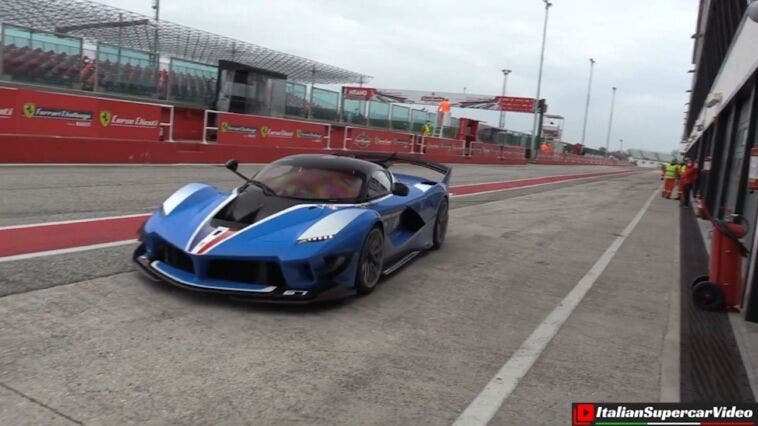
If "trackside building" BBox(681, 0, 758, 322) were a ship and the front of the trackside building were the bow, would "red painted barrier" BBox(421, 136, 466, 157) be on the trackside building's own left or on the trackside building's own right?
on the trackside building's own right

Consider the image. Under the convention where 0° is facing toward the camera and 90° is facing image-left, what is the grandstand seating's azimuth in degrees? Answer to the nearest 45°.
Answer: approximately 315°

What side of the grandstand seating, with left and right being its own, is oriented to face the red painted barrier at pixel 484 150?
left

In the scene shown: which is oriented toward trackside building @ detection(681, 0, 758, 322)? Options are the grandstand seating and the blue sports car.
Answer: the grandstand seating

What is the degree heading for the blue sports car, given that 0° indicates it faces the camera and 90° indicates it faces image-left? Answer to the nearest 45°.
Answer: approximately 45°

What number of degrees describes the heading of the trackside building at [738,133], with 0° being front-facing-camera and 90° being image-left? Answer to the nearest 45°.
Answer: approximately 90°

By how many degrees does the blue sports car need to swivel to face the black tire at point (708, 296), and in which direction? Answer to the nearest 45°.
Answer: approximately 135° to its left

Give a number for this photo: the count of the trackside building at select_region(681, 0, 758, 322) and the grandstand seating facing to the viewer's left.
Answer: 1

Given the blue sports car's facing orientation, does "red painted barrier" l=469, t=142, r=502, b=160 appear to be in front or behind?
behind

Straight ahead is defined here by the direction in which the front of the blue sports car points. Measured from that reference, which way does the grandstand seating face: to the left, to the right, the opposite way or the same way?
to the left
